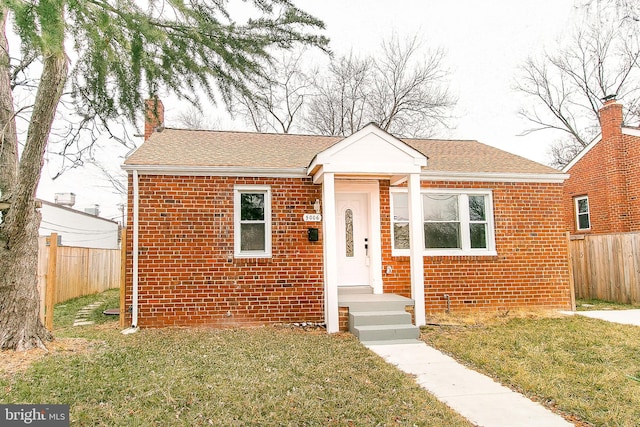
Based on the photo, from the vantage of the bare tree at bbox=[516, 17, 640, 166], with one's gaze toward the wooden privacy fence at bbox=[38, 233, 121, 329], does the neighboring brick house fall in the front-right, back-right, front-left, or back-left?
front-left

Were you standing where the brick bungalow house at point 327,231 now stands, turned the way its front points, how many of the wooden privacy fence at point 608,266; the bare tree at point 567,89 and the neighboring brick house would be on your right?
0

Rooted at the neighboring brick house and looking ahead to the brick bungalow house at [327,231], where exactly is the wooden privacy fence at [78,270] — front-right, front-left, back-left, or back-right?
front-right

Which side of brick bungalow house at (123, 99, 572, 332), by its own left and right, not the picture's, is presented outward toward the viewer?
front

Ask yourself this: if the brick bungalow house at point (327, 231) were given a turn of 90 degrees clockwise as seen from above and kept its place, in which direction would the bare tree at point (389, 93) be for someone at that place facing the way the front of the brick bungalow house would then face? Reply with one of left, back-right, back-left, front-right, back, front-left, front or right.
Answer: right

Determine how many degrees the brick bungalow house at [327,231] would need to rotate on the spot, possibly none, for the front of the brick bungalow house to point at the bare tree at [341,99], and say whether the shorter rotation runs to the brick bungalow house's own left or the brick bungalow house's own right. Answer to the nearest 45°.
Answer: approximately 180°

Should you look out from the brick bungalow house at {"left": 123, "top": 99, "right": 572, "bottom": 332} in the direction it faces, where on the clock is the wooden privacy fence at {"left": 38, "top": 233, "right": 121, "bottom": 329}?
The wooden privacy fence is roughly at 4 o'clock from the brick bungalow house.

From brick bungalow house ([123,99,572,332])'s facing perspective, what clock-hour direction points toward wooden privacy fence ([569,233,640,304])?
The wooden privacy fence is roughly at 8 o'clock from the brick bungalow house.

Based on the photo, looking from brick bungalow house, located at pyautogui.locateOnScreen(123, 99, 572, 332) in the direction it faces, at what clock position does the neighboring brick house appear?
The neighboring brick house is roughly at 8 o'clock from the brick bungalow house.
